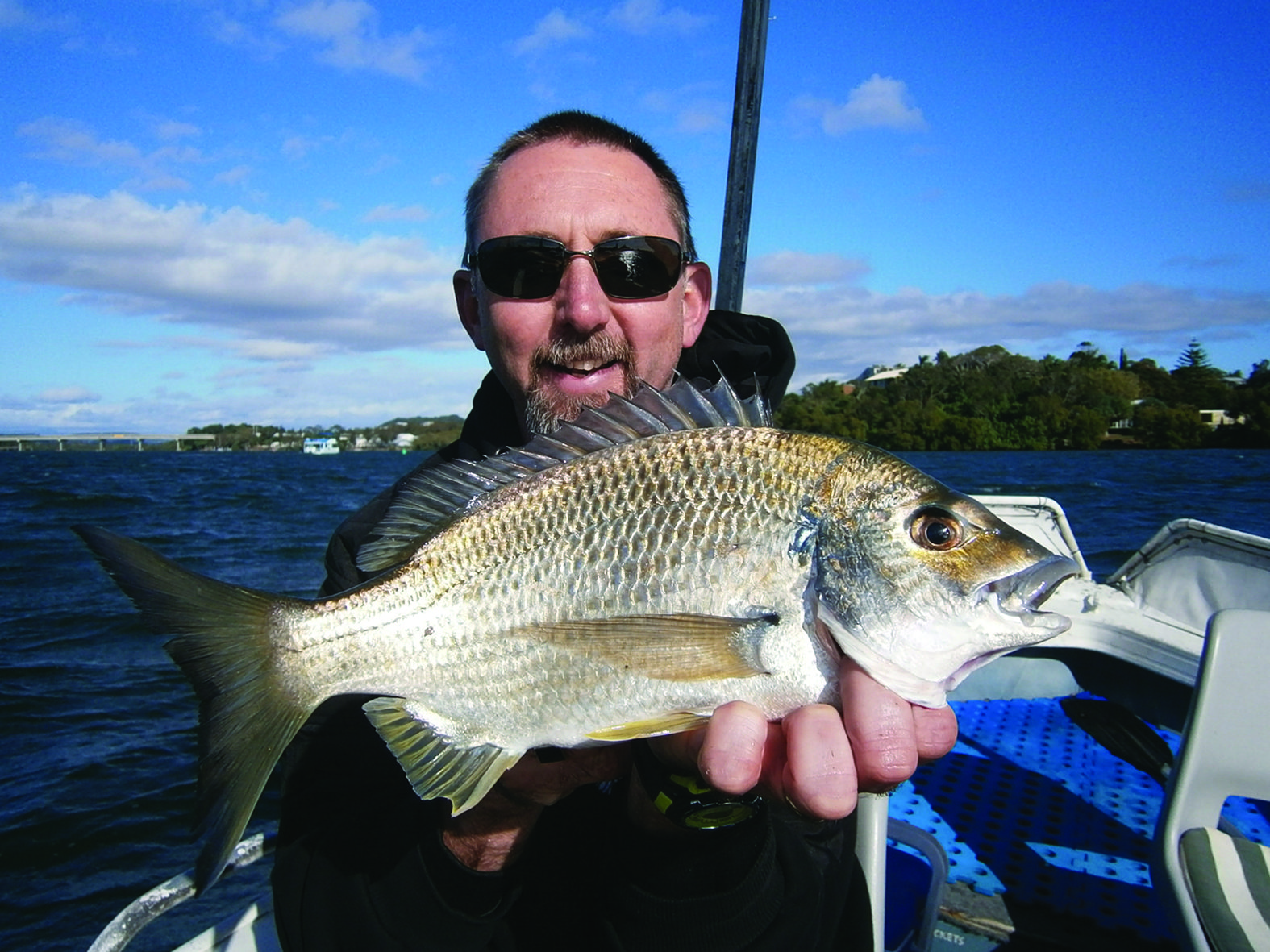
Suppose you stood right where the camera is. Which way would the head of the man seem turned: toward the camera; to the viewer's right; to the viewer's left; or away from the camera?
toward the camera

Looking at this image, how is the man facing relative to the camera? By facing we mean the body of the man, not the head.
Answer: toward the camera
